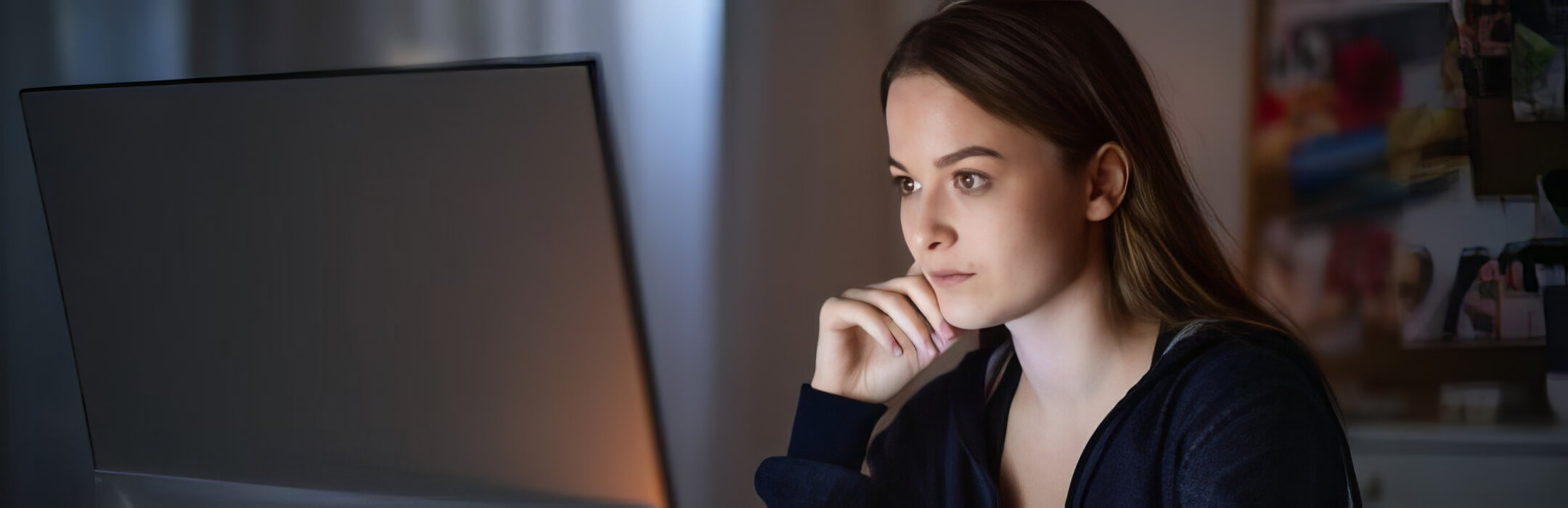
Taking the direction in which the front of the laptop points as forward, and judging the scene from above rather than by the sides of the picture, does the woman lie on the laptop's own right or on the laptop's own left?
on the laptop's own right

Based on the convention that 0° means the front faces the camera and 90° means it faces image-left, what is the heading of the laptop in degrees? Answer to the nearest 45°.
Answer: approximately 225°
